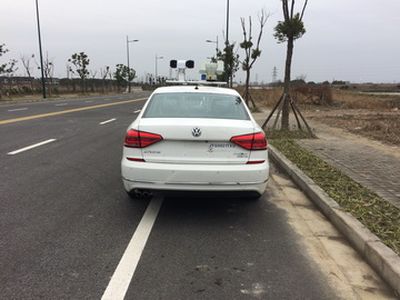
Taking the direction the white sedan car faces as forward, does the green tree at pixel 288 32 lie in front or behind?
in front

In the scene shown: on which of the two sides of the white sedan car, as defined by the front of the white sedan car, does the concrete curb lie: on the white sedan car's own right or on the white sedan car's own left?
on the white sedan car's own right

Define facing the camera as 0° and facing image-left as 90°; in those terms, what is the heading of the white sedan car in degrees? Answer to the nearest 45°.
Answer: approximately 180°
